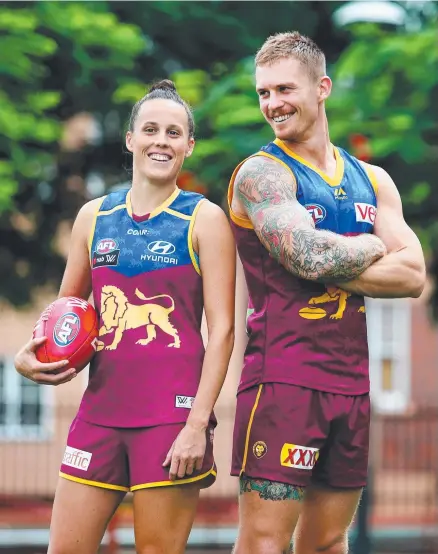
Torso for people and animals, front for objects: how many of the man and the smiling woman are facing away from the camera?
0

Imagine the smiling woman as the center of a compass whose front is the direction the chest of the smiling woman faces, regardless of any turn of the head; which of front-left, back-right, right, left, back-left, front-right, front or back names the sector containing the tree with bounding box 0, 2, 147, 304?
back

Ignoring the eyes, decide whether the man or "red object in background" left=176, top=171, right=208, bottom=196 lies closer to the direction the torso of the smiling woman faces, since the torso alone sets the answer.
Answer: the man

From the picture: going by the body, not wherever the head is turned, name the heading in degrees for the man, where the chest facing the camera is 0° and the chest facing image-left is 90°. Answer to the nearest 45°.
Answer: approximately 315°

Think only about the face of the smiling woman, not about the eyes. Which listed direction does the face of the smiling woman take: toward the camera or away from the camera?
toward the camera

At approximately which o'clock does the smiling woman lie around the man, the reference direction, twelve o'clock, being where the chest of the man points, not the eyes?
The smiling woman is roughly at 4 o'clock from the man.

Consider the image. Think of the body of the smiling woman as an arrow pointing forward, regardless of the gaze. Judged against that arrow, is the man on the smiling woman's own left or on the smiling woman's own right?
on the smiling woman's own left

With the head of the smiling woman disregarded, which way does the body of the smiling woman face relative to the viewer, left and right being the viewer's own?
facing the viewer

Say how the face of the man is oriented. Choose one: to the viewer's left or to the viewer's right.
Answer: to the viewer's left

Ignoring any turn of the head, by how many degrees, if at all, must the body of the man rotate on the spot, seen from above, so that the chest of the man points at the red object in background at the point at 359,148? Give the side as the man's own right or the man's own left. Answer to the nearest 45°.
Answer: approximately 135° to the man's own left

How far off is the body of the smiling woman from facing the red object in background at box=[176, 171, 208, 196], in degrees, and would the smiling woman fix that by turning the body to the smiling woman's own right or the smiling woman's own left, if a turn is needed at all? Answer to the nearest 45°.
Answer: approximately 180°
